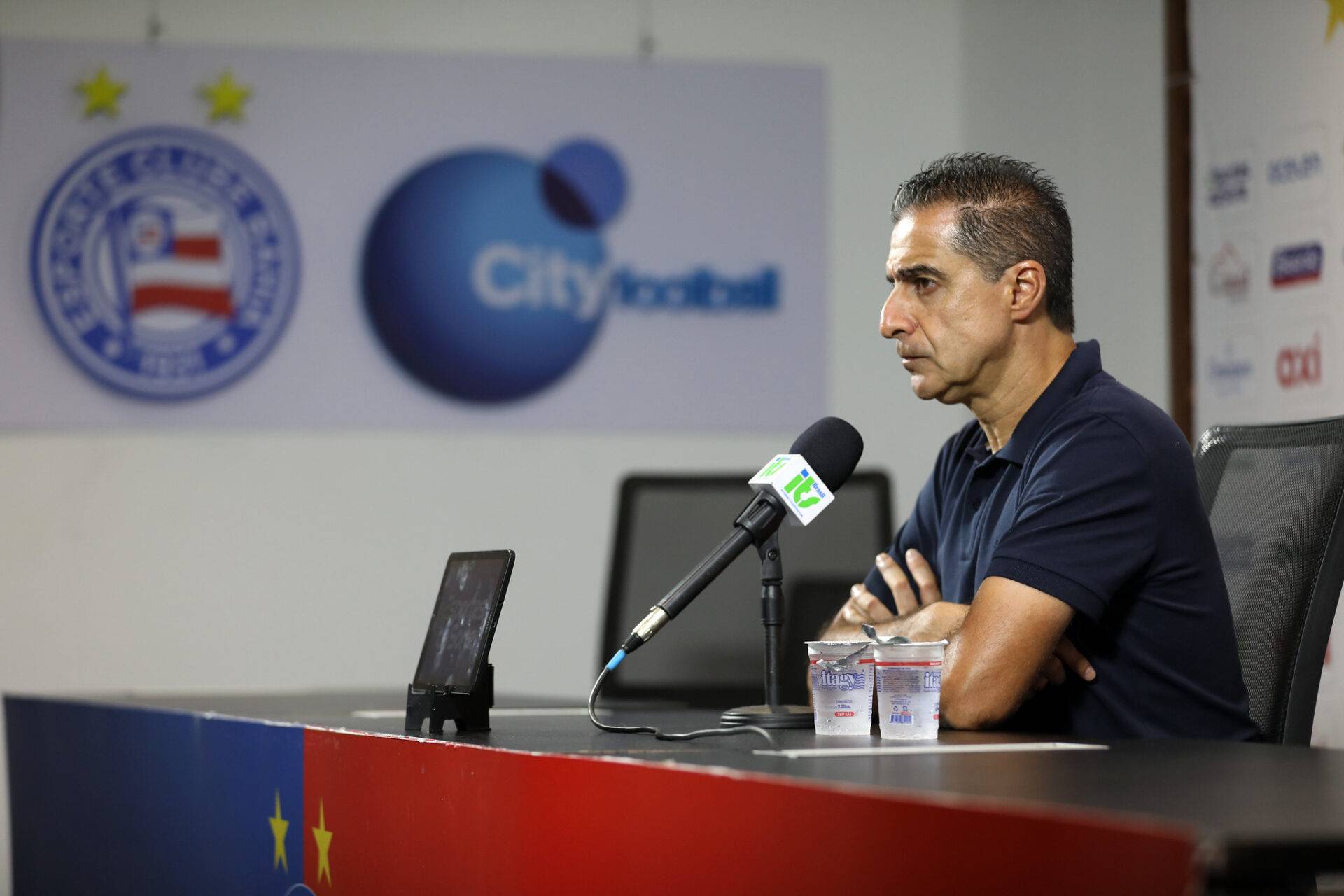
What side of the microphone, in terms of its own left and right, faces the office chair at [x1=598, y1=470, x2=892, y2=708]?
left

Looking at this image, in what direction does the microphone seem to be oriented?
to the viewer's right

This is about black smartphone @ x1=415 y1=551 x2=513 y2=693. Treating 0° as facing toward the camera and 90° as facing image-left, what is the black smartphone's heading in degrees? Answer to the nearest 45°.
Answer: approximately 45°

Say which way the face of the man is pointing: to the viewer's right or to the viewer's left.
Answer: to the viewer's left

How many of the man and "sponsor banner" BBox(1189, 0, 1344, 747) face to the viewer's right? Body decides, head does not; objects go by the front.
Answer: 0

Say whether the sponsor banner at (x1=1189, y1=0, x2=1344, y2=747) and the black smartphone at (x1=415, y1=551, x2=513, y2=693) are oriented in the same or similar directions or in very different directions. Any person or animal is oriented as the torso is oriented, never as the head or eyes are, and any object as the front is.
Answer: same or similar directions

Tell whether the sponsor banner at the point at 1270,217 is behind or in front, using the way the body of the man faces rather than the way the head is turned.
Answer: behind

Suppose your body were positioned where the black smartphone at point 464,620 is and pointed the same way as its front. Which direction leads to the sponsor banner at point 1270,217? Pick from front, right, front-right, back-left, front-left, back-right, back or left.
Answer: back

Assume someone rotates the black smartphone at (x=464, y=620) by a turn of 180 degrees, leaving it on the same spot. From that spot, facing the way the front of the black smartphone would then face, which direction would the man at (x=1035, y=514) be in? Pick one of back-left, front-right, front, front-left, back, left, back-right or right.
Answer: front-right

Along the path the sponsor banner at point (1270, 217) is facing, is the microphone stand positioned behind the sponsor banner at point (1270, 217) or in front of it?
in front

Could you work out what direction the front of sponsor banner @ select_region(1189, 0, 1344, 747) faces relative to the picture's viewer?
facing the viewer and to the left of the viewer

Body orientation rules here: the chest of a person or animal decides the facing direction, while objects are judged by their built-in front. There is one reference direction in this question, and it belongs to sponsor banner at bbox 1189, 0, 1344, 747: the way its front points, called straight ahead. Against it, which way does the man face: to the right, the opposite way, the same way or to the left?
the same way

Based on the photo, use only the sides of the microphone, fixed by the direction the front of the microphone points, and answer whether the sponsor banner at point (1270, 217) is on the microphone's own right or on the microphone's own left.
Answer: on the microphone's own left

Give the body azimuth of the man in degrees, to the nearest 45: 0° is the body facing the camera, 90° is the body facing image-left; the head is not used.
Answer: approximately 45°

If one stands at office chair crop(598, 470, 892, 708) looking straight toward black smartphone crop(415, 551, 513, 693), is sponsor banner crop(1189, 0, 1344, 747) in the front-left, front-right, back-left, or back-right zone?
back-left
